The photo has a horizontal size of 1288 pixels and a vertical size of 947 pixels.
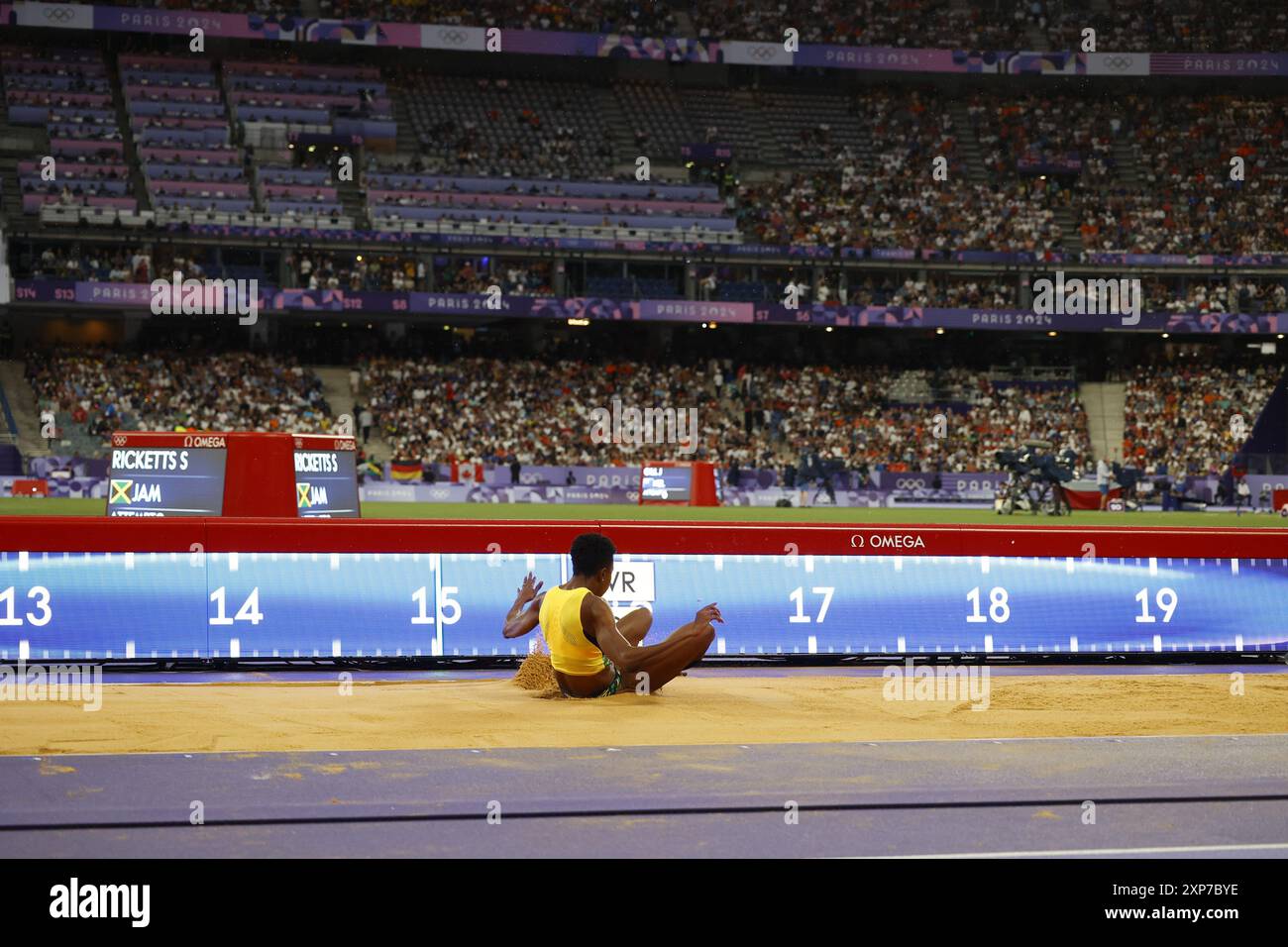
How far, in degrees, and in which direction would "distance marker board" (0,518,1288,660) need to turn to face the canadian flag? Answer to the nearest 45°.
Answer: approximately 180°

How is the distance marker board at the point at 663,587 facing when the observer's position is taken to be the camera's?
facing the viewer

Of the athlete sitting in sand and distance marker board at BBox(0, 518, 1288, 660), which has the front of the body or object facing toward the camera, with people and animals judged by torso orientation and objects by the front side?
the distance marker board

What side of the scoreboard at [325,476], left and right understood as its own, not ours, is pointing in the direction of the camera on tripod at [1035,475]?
left

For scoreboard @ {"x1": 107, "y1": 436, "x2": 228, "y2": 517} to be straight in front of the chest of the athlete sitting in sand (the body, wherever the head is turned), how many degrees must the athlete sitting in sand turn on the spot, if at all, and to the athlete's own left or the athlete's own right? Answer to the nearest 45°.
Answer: approximately 90° to the athlete's own left

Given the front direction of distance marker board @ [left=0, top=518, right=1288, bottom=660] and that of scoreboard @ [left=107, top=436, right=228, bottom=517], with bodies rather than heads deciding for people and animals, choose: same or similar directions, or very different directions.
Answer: same or similar directions

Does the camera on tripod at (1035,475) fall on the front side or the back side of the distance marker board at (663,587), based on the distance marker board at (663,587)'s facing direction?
on the back side

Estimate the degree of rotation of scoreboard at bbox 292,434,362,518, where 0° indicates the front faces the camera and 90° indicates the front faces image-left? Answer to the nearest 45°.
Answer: approximately 315°

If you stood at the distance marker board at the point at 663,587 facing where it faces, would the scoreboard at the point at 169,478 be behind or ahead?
behind

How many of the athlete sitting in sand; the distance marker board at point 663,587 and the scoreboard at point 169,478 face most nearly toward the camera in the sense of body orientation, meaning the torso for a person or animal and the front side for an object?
2

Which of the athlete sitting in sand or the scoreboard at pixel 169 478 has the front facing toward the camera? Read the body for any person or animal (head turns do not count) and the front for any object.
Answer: the scoreboard

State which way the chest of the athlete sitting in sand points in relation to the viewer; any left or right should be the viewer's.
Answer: facing away from the viewer and to the right of the viewer

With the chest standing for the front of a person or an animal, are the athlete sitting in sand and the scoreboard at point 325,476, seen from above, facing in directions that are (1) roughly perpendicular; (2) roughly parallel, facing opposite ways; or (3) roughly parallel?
roughly perpendicular

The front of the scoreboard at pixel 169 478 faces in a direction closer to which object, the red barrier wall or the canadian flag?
the red barrier wall

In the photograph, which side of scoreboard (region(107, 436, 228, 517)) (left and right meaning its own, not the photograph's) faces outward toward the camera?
front

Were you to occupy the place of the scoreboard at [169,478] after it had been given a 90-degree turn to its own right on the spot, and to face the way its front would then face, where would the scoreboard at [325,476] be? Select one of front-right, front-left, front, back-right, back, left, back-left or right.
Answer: back-right

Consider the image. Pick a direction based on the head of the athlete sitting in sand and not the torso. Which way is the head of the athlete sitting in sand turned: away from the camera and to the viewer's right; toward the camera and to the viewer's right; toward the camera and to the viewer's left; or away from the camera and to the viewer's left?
away from the camera and to the viewer's right

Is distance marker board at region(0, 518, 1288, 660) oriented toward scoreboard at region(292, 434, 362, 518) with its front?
no
